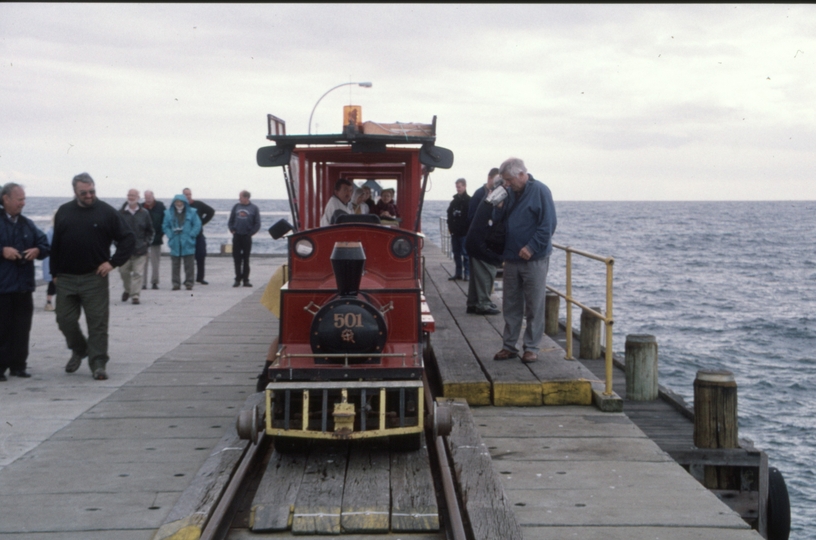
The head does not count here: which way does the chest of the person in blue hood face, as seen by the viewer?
toward the camera

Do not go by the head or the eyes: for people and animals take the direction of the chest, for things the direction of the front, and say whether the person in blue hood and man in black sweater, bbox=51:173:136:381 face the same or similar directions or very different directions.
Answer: same or similar directions

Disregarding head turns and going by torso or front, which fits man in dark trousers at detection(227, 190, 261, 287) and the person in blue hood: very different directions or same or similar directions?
same or similar directions

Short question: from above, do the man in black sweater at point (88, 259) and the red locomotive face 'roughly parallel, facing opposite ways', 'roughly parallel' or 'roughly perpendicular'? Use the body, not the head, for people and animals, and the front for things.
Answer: roughly parallel

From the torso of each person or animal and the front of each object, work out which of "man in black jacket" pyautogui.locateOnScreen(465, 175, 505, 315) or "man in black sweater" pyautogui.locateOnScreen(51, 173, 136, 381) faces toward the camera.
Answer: "man in black sweater" pyautogui.locateOnScreen(51, 173, 136, 381)

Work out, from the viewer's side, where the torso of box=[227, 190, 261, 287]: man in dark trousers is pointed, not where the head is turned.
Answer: toward the camera

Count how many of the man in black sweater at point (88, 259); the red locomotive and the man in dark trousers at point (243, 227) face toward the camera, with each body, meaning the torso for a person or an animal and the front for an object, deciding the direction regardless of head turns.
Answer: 3

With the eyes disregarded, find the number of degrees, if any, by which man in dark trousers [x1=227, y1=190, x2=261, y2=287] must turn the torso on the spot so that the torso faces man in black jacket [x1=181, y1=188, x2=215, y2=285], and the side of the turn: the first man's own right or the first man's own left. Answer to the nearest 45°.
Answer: approximately 135° to the first man's own right

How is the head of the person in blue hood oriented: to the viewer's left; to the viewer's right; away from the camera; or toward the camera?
toward the camera

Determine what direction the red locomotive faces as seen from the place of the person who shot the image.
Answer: facing the viewer

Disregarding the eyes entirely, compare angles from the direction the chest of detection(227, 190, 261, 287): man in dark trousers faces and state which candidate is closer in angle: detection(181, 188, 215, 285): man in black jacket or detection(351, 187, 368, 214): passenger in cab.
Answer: the passenger in cab
